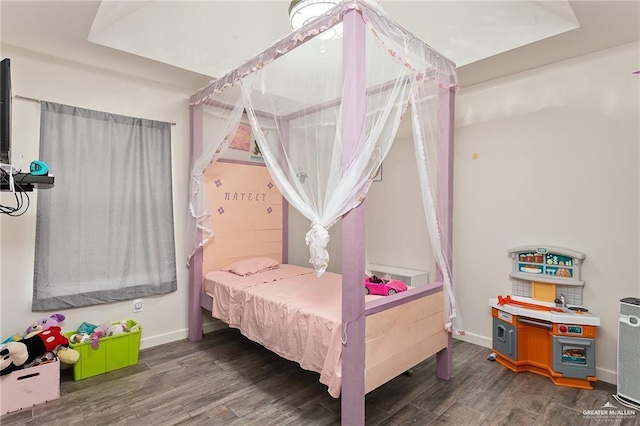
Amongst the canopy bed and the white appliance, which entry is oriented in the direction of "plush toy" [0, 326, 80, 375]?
the white appliance

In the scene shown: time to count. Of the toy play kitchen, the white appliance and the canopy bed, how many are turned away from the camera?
0

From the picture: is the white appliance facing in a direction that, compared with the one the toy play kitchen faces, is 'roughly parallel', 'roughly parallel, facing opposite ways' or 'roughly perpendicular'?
roughly parallel

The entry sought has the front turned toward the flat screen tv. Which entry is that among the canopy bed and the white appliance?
the white appliance

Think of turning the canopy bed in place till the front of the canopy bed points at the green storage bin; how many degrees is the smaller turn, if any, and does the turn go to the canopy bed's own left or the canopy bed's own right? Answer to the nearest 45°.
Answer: approximately 135° to the canopy bed's own right

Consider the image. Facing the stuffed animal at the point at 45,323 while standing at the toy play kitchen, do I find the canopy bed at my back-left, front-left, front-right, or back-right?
front-right

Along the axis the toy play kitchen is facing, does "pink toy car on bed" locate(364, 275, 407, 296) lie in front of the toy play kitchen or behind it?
in front

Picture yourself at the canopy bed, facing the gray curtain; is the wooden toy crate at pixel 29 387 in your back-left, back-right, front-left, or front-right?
front-left

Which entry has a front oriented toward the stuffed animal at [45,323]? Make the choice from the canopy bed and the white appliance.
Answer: the white appliance

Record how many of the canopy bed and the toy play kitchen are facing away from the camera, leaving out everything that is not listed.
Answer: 0

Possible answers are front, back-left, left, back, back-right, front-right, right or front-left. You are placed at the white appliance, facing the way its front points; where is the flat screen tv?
front

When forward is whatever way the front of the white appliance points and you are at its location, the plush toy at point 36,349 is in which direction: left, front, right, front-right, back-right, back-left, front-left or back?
front

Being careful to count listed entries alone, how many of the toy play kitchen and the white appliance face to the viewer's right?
0

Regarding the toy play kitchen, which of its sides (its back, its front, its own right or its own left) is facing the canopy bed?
front

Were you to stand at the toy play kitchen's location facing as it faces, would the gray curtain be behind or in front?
in front

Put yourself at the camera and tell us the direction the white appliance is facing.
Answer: facing the viewer and to the left of the viewer

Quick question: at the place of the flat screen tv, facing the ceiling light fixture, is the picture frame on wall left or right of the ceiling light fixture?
left
